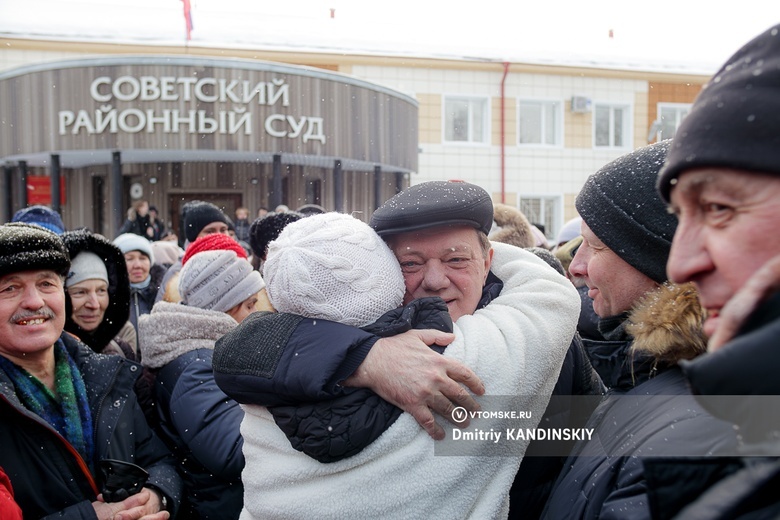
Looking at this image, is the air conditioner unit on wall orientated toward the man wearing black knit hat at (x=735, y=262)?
yes

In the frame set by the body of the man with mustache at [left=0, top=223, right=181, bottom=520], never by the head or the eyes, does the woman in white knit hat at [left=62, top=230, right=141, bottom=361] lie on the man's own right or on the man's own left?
on the man's own left

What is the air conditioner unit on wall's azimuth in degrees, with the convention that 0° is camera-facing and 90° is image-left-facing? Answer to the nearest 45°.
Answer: approximately 0°

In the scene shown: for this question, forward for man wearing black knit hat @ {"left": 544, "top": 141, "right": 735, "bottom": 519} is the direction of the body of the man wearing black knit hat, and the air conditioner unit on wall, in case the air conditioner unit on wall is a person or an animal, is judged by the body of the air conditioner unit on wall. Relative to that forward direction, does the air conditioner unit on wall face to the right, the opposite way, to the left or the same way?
to the left

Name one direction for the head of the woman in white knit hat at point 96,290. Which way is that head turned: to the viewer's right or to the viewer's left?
to the viewer's right

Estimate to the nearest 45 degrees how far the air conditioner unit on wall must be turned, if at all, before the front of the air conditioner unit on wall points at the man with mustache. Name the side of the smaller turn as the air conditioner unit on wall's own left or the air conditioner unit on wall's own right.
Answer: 0° — it already faces them

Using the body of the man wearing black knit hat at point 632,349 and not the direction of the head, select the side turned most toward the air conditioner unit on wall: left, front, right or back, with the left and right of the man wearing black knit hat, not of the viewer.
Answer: right

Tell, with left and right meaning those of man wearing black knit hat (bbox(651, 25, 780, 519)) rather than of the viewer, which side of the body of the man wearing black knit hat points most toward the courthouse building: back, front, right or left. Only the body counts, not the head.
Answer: right

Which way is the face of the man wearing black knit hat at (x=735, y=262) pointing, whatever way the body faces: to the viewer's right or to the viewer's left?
to the viewer's left

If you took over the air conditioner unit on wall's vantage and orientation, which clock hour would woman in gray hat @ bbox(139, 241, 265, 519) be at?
The woman in gray hat is roughly at 12 o'clock from the air conditioner unit on wall.

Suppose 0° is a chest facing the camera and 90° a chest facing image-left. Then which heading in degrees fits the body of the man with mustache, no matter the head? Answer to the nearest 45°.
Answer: approximately 315°

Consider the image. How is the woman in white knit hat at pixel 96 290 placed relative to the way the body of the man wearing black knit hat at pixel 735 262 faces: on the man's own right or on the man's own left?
on the man's own right

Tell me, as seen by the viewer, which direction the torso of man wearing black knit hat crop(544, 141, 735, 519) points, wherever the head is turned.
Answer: to the viewer's left
